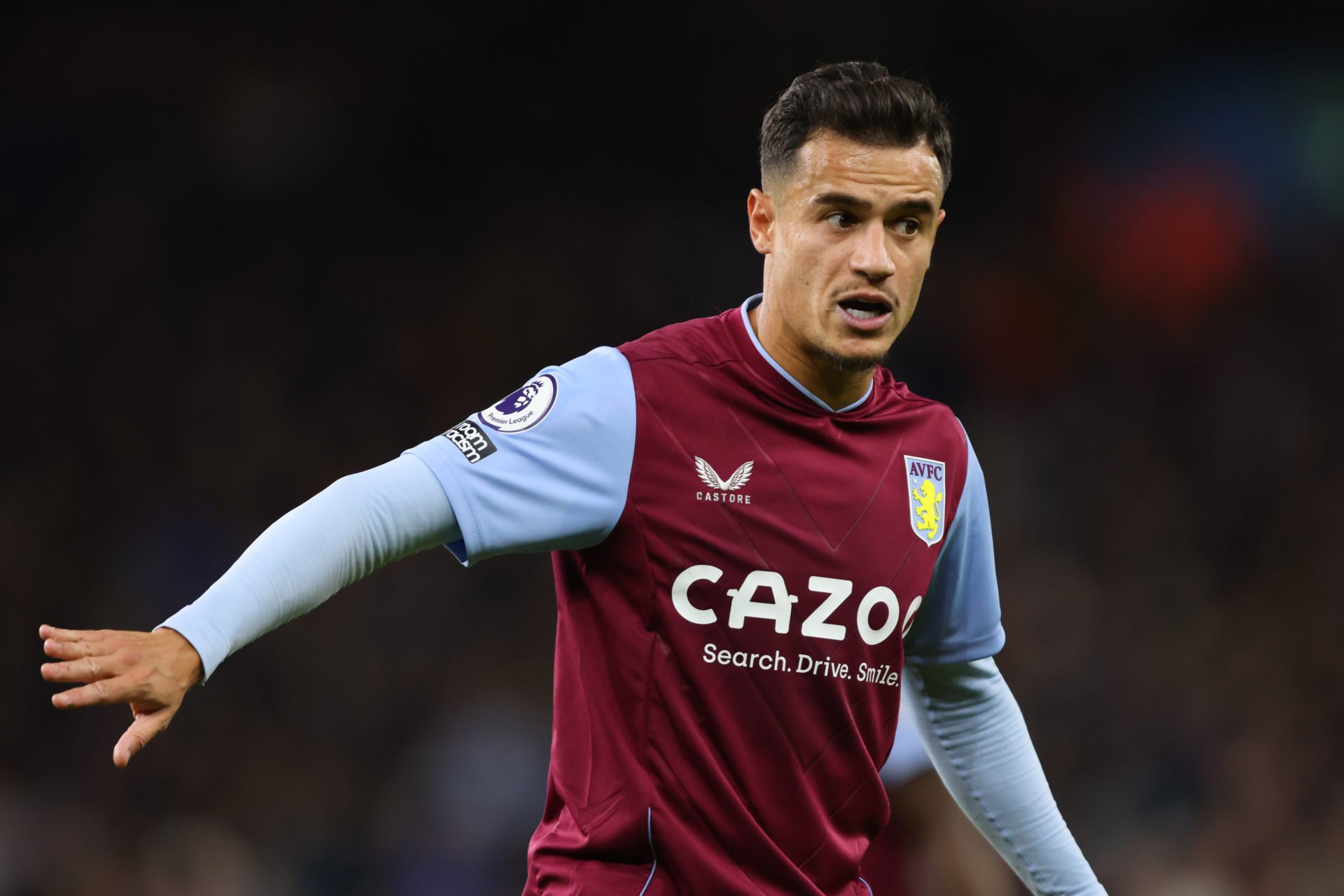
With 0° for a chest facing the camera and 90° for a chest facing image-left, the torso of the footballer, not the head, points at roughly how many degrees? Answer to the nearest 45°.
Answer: approximately 315°
